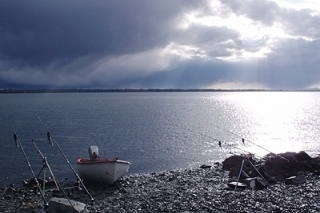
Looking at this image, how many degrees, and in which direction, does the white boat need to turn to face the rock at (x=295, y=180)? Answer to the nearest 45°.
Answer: approximately 45° to its left

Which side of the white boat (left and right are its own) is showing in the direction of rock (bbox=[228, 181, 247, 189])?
front

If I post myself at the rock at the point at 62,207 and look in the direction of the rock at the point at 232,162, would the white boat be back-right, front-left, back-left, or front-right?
front-left

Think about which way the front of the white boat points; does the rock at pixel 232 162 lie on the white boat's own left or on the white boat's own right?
on the white boat's own left

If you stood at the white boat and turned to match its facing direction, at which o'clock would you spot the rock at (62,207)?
The rock is roughly at 2 o'clock from the white boat.

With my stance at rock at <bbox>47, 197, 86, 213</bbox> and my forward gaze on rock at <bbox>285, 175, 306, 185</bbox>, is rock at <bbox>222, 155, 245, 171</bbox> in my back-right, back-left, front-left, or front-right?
front-left

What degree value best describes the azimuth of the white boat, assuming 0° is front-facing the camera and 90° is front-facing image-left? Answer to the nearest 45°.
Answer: approximately 315°
